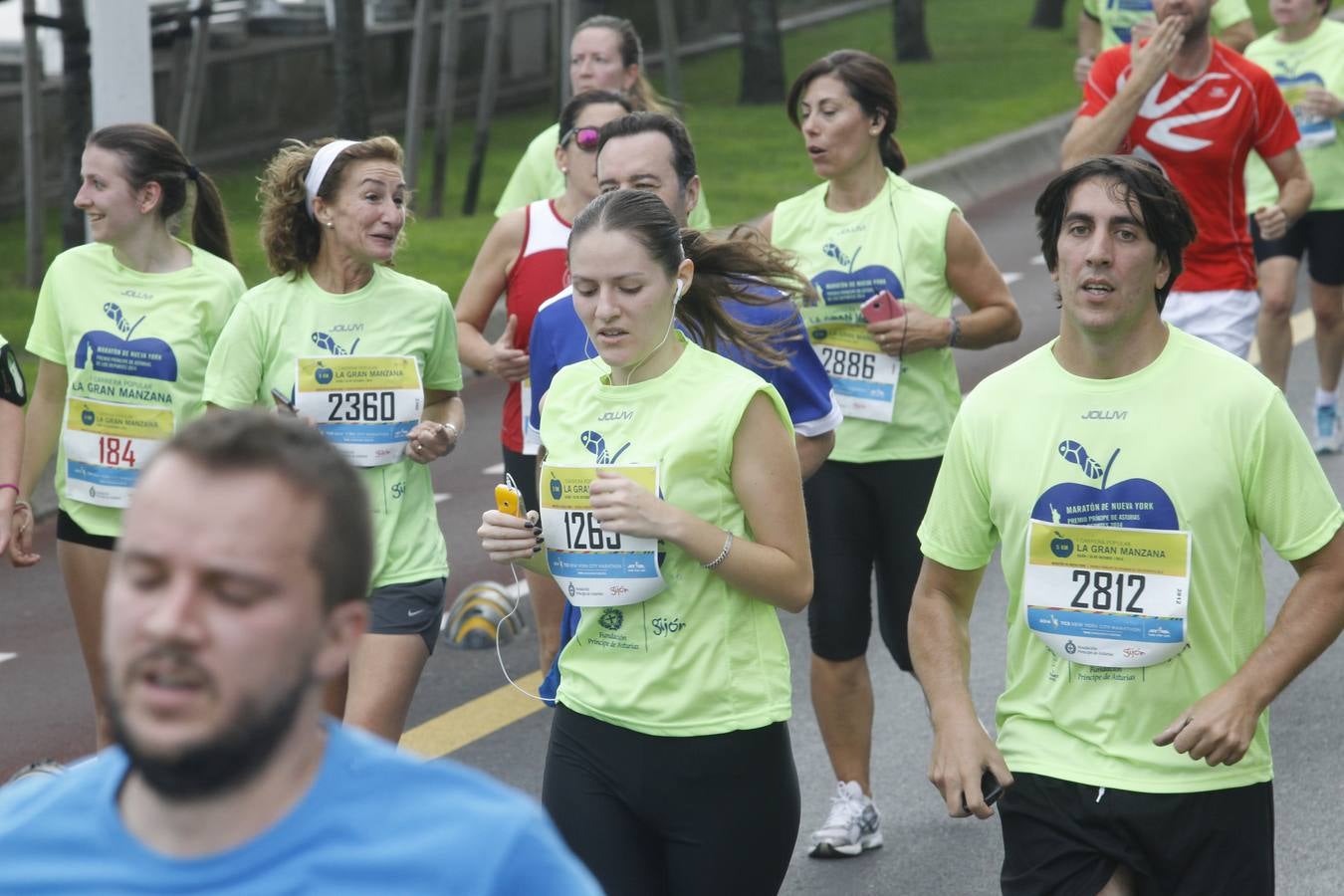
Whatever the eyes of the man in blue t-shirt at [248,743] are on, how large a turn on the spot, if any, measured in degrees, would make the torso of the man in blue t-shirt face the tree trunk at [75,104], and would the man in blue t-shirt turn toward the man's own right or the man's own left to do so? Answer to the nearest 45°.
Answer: approximately 135° to the man's own right

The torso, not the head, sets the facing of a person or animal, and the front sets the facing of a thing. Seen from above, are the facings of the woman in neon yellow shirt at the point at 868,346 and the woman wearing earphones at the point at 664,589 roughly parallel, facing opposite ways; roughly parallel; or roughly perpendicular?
roughly parallel

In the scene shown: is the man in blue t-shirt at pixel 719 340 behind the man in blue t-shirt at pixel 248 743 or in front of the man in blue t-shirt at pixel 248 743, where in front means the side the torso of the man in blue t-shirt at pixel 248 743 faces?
behind

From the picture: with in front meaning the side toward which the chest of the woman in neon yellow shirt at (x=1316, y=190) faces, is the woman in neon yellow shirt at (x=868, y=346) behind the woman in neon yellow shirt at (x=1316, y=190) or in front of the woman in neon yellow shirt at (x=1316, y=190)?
in front

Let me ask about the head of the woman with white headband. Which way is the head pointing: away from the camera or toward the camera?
toward the camera

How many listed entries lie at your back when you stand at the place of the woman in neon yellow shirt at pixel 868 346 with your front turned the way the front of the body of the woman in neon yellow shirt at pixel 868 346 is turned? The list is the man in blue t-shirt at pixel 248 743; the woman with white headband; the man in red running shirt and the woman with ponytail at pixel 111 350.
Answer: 1

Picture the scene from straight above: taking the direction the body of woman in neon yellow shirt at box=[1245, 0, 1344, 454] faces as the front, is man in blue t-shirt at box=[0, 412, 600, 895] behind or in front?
in front

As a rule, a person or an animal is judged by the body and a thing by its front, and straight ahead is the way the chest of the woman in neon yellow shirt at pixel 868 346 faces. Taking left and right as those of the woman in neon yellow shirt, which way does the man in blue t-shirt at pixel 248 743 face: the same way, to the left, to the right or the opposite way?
the same way

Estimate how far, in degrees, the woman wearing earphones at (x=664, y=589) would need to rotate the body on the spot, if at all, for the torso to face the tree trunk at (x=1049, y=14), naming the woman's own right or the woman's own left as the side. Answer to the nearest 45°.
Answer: approximately 135° to the woman's own right

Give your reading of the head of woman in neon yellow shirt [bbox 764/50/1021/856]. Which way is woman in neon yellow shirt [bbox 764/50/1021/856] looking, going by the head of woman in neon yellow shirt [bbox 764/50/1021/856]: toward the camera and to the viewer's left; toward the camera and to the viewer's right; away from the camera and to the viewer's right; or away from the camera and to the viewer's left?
toward the camera and to the viewer's left

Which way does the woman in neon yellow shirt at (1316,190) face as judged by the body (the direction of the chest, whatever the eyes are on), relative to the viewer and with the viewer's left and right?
facing the viewer

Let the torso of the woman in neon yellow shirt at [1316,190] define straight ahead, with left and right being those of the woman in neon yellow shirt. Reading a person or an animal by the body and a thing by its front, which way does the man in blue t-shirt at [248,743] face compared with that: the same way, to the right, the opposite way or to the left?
the same way

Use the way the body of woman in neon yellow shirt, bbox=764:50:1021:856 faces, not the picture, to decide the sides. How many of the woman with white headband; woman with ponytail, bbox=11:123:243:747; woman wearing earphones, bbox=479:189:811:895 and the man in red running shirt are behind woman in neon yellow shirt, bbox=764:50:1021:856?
1

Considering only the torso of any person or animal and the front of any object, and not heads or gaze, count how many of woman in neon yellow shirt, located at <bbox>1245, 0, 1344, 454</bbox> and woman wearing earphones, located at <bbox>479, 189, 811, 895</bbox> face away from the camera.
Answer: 0

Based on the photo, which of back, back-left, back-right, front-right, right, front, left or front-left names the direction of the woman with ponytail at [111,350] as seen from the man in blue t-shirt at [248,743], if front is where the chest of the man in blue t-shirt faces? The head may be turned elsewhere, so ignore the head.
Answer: back-right

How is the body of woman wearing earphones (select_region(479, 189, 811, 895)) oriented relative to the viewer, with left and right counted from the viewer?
facing the viewer and to the left of the viewer

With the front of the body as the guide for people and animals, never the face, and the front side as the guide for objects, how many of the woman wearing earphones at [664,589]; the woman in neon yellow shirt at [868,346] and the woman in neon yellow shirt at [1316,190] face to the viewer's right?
0

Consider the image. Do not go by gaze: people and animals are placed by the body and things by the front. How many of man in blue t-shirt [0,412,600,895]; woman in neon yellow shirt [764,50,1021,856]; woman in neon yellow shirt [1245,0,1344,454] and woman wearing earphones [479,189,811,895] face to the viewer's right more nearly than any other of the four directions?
0
